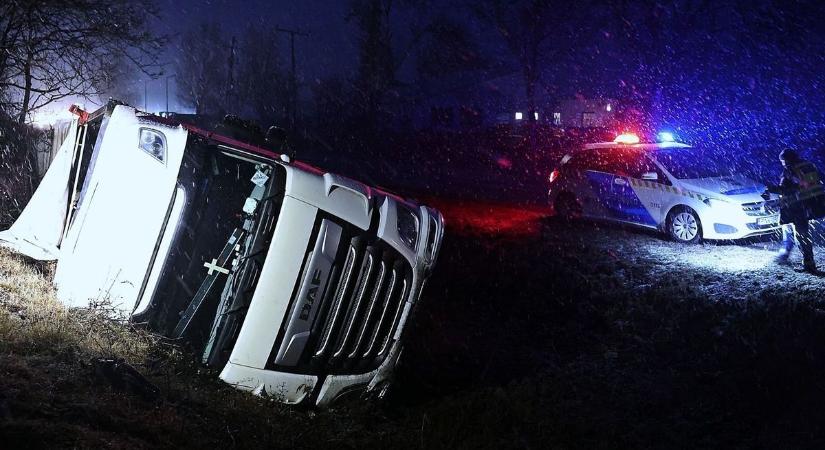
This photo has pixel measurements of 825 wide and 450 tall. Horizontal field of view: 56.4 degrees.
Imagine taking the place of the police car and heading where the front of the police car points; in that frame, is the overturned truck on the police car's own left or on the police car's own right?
on the police car's own right

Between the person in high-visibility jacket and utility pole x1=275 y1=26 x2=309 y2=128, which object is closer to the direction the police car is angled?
the person in high-visibility jacket

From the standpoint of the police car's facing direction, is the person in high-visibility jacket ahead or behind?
ahead

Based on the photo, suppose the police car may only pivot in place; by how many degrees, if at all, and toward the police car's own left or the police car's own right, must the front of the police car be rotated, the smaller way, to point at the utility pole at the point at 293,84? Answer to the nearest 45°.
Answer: approximately 180°

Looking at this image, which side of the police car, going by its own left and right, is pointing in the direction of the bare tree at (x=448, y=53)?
back

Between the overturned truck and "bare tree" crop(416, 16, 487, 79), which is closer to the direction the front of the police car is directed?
the overturned truck

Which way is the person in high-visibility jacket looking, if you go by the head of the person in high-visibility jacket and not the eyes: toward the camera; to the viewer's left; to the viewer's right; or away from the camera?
to the viewer's left

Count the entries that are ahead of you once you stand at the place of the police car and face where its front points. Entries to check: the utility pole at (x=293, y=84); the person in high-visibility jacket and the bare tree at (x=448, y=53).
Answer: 1

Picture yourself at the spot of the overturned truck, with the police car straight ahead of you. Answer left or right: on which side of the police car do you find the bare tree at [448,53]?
left
